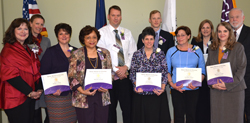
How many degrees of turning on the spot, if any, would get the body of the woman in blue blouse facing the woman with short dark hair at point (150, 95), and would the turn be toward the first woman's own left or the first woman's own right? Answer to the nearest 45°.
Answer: approximately 45° to the first woman's own right

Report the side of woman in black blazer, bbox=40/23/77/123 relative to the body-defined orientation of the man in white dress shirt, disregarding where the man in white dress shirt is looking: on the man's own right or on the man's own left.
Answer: on the man's own right
